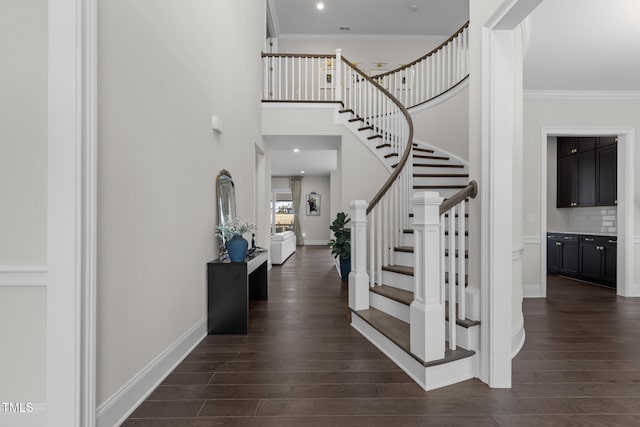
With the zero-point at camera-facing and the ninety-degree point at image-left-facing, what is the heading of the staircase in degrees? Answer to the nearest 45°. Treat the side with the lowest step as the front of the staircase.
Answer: approximately 45°

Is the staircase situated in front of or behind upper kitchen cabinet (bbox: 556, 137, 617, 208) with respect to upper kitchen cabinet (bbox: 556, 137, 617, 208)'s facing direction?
in front

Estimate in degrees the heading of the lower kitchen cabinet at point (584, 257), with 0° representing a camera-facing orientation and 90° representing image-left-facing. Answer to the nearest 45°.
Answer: approximately 45°

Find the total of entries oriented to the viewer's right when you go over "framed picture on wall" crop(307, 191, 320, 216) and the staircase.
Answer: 0

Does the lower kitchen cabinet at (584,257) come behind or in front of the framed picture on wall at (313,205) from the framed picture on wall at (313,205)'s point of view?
in front

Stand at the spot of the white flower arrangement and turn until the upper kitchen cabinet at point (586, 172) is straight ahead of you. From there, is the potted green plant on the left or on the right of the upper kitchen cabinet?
left

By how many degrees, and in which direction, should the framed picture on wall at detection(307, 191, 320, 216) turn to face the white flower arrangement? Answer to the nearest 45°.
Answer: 0° — it already faces it

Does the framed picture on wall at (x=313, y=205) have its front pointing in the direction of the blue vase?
yes

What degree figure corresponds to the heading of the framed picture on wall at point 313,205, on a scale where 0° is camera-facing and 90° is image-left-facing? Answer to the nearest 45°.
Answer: approximately 0°
